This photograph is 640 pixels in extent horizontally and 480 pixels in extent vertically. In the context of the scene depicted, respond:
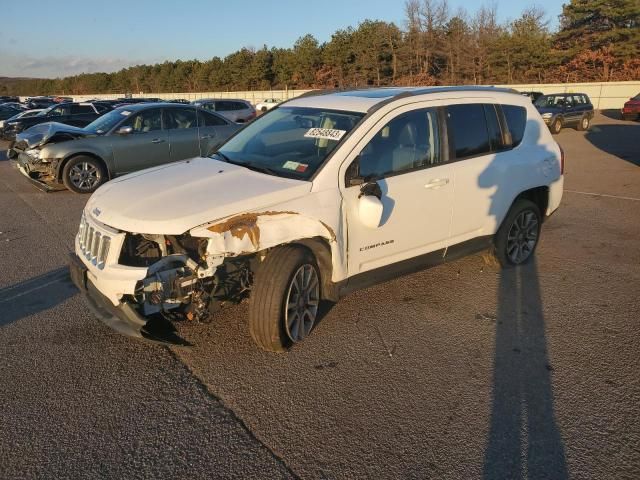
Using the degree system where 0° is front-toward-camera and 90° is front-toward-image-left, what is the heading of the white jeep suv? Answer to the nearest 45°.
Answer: approximately 45°

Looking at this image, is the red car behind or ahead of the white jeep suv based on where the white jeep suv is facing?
behind

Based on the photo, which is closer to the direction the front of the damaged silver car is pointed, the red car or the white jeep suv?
the white jeep suv

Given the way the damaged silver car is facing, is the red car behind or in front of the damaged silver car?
behind

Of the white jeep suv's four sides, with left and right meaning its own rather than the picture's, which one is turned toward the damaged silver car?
right

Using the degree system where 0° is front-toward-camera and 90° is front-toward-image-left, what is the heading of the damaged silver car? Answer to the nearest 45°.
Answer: approximately 45°
